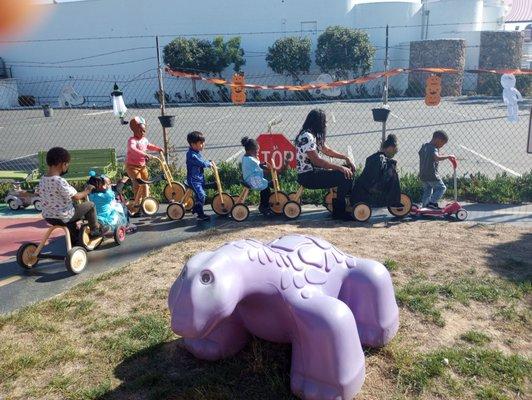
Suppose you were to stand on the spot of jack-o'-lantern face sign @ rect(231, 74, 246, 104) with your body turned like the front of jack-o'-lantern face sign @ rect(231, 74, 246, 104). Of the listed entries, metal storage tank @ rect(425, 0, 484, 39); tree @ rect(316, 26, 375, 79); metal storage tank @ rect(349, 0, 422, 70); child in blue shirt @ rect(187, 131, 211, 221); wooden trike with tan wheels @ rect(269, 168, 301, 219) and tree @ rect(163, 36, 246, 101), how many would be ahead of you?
2

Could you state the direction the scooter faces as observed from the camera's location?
facing to the right of the viewer

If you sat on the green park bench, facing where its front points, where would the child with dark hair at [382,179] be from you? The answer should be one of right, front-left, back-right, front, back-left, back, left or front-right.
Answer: front-left

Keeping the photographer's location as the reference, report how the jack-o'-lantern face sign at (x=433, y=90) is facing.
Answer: facing the viewer

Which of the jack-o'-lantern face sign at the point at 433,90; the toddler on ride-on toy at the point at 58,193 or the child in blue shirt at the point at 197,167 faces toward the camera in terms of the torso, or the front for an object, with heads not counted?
the jack-o'-lantern face sign

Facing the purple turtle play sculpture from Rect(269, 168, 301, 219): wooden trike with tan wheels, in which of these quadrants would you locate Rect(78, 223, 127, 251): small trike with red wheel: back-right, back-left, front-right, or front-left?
front-right

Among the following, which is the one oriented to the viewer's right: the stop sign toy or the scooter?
the scooter
